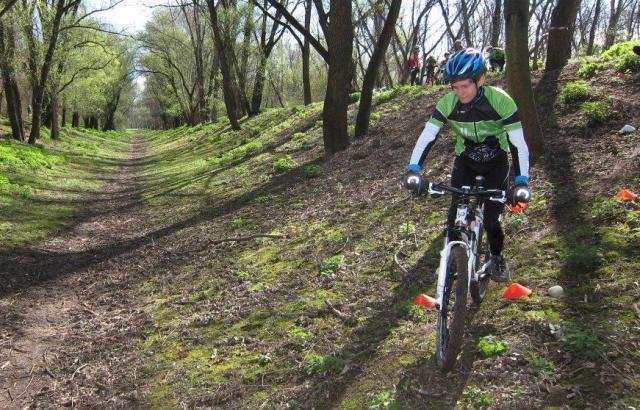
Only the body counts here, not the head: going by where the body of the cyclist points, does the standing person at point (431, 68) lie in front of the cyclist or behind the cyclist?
behind

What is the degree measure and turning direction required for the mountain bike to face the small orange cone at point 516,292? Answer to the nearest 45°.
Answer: approximately 135° to its left

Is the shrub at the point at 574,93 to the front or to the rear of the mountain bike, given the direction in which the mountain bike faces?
to the rear

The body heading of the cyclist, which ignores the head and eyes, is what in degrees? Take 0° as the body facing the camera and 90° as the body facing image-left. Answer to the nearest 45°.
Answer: approximately 0°

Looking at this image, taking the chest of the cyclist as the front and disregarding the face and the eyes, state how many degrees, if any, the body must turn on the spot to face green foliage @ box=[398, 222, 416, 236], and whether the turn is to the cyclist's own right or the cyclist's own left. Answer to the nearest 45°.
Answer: approximately 180°

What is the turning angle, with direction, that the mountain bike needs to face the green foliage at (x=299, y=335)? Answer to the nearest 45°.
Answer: approximately 135° to its right

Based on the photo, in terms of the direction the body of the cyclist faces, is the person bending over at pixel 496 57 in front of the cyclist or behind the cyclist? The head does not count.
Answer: behind

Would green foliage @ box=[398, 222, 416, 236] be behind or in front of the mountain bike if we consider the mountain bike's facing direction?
behind

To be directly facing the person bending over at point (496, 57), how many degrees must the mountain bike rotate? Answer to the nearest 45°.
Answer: approximately 180°

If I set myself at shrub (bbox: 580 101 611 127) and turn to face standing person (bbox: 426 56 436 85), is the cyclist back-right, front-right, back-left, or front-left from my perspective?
back-left

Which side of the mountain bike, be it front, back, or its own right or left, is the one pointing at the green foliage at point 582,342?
left

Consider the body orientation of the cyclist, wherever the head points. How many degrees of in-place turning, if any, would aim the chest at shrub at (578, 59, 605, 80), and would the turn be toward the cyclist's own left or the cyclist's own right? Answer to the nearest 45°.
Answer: approximately 180°
